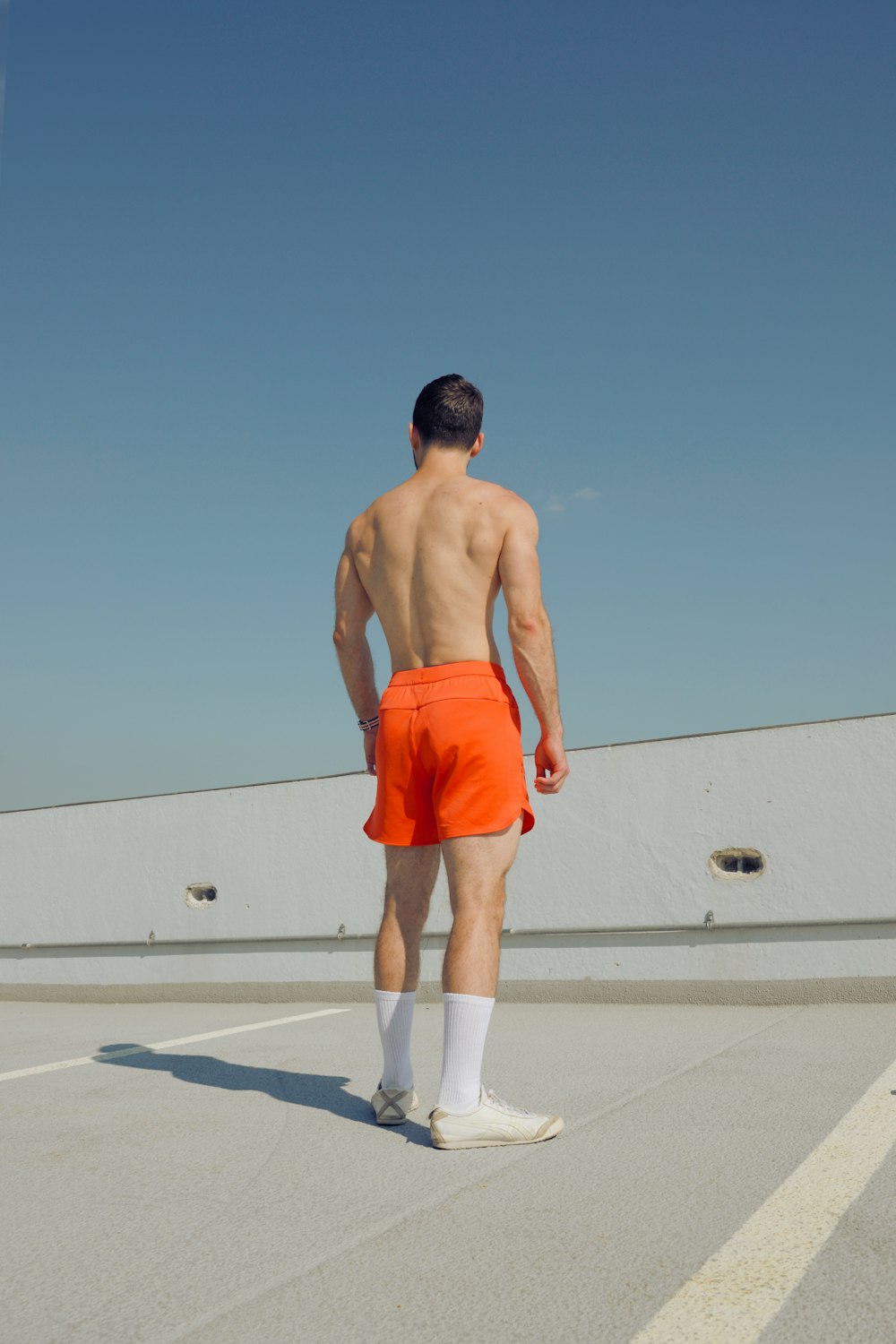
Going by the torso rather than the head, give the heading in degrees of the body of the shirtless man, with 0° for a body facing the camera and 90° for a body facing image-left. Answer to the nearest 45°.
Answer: approximately 225°

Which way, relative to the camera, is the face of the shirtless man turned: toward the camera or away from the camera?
away from the camera
